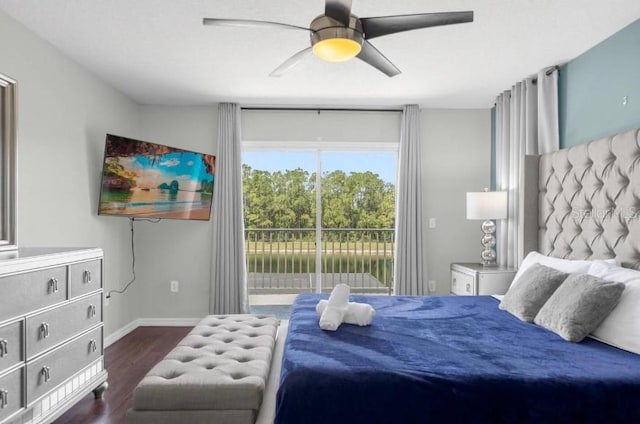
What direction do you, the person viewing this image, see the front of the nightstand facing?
facing the viewer and to the left of the viewer

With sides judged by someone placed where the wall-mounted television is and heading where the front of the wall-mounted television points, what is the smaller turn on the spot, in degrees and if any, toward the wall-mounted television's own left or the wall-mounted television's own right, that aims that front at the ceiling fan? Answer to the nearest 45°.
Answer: approximately 45° to the wall-mounted television's own right

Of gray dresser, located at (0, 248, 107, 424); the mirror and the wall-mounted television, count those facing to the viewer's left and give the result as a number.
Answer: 0

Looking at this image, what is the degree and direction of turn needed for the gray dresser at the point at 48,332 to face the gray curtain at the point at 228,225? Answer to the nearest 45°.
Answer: approximately 90° to its left

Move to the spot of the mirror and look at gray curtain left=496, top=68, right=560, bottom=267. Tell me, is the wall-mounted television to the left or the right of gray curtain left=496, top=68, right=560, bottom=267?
left

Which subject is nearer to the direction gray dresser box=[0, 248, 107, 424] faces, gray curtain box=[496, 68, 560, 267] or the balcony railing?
the gray curtain

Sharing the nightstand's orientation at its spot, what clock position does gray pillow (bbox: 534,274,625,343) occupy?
The gray pillow is roughly at 10 o'clock from the nightstand.

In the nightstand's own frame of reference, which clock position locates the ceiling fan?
The ceiling fan is roughly at 11 o'clock from the nightstand.

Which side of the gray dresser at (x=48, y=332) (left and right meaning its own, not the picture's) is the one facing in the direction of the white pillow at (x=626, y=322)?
front

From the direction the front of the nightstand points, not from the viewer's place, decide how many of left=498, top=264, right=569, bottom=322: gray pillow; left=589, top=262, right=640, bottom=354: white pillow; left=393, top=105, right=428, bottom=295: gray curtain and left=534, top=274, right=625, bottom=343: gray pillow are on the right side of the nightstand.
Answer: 1

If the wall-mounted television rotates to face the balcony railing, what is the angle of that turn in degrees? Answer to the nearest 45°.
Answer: approximately 45° to its left

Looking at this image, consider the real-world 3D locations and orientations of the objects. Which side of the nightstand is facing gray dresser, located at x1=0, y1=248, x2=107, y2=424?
front

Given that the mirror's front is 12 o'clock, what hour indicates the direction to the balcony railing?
The balcony railing is roughly at 10 o'clock from the mirror.

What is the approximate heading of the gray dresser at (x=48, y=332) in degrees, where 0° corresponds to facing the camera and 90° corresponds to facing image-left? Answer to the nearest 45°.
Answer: approximately 315°

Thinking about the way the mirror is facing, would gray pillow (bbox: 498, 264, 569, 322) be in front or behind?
in front

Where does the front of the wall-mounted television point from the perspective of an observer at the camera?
facing the viewer and to the right of the viewer

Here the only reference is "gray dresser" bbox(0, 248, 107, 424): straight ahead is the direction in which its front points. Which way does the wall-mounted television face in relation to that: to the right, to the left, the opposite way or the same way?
the same way
